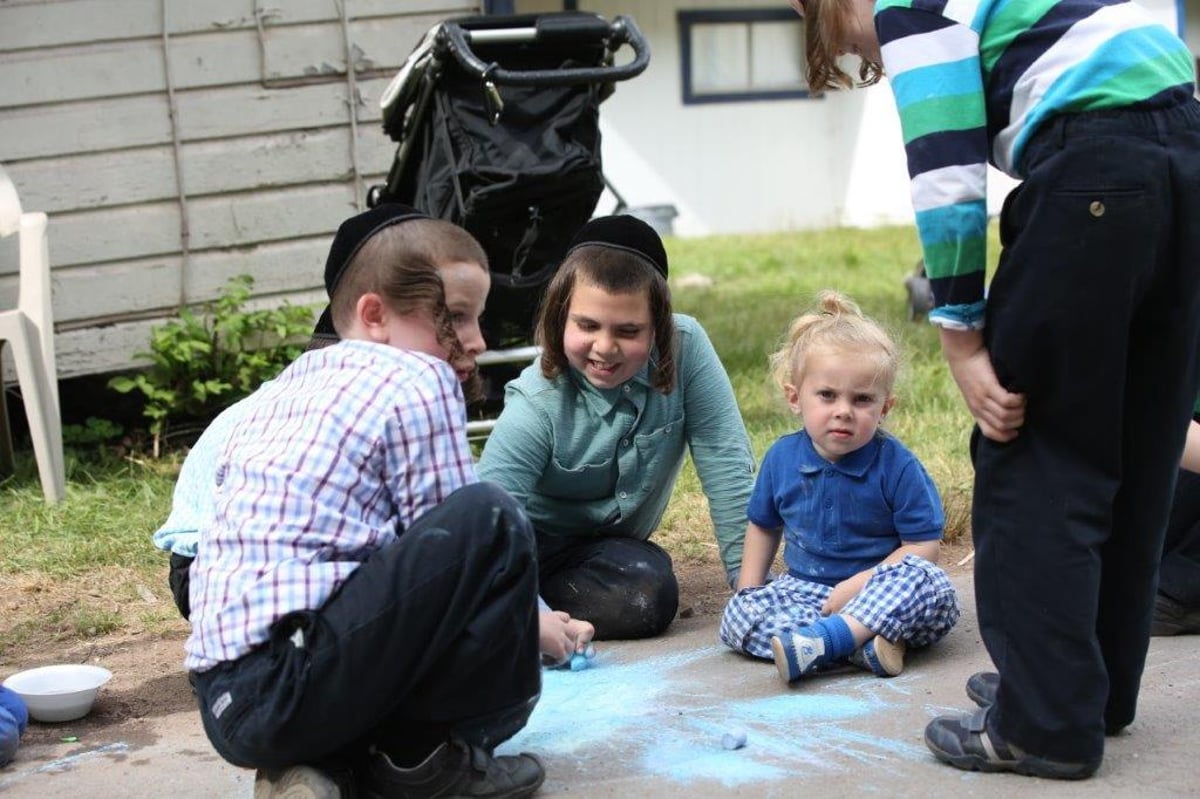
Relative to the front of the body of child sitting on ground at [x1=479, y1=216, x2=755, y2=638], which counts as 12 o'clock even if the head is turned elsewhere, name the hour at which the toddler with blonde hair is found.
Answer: The toddler with blonde hair is roughly at 10 o'clock from the child sitting on ground.

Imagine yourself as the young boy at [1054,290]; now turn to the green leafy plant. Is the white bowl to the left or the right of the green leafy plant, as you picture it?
left

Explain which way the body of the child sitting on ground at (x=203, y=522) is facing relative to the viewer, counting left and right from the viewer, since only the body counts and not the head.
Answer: facing to the right of the viewer

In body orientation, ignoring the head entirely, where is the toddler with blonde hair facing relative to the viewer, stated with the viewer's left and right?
facing the viewer

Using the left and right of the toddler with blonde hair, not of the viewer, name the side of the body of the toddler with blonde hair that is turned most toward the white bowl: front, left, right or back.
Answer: right

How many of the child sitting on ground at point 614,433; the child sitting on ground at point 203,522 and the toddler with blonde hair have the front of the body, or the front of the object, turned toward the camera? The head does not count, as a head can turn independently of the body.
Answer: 2

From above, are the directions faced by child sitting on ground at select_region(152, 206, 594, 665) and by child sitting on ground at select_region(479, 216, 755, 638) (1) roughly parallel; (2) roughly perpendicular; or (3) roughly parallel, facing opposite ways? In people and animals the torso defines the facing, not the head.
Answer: roughly perpendicular

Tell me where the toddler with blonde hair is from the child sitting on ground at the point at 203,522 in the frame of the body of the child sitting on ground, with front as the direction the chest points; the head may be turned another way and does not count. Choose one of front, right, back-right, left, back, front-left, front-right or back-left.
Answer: front

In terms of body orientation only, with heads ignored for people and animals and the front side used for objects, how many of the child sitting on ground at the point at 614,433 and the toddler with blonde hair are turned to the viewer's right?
0

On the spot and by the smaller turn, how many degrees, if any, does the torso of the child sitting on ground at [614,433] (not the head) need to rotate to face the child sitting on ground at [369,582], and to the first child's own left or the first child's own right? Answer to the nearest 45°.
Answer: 0° — they already face them
